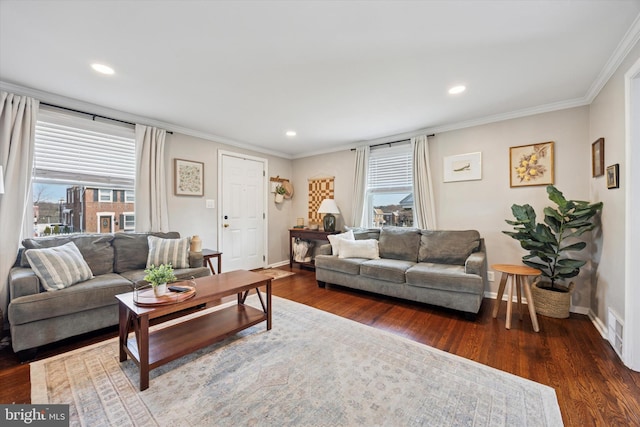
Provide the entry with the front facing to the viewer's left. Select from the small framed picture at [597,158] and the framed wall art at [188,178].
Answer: the small framed picture

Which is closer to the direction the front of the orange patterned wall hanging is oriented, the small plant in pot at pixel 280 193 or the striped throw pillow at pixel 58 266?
the striped throw pillow

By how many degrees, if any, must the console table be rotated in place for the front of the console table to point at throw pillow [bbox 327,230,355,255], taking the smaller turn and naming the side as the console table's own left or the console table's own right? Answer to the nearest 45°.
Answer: approximately 90° to the console table's own left

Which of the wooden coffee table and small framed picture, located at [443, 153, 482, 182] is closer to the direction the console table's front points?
the wooden coffee table

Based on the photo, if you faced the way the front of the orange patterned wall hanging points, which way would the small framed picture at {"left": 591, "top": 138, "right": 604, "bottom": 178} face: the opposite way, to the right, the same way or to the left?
to the right

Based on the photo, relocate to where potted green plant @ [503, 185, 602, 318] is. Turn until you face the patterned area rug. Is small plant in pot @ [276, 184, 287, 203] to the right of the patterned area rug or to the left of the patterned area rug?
right

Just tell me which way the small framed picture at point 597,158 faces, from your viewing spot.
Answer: facing to the left of the viewer

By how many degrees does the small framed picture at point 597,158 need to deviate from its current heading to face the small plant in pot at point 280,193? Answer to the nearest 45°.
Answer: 0° — it already faces it

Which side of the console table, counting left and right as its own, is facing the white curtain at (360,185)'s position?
left

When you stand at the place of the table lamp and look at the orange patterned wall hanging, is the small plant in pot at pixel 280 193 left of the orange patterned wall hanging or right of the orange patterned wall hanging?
left

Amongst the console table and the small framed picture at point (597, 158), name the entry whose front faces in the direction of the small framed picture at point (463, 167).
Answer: the small framed picture at point (597, 158)

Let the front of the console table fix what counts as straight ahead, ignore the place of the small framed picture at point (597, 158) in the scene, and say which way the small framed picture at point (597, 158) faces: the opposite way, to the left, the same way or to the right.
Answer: to the right

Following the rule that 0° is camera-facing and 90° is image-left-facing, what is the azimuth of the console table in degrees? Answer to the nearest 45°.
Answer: approximately 45°
